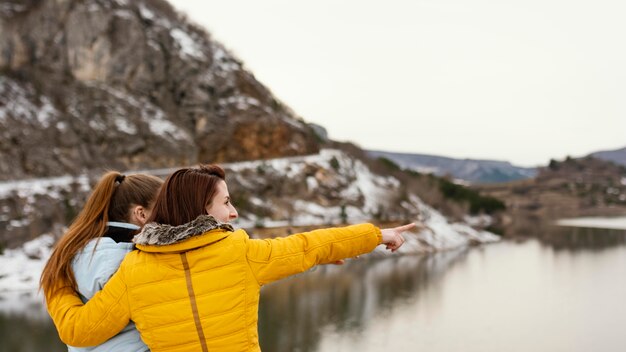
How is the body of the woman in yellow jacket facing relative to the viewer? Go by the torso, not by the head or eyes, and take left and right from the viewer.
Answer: facing away from the viewer
